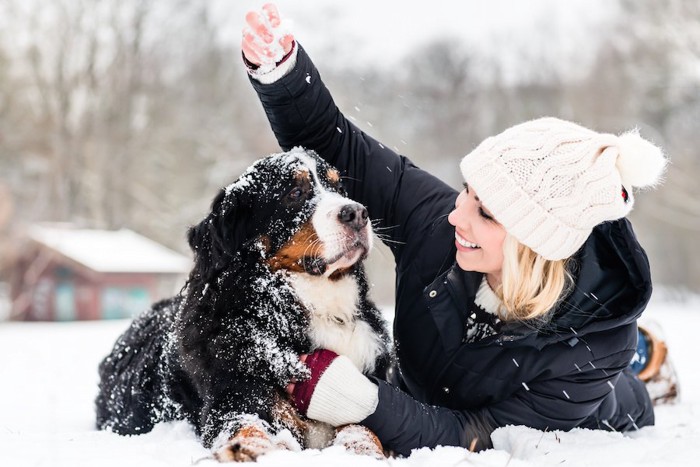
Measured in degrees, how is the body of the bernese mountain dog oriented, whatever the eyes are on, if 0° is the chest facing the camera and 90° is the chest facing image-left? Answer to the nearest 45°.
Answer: approximately 315°

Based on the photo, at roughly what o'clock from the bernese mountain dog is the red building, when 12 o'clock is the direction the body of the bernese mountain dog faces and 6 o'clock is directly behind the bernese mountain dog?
The red building is roughly at 7 o'clock from the bernese mountain dog.
